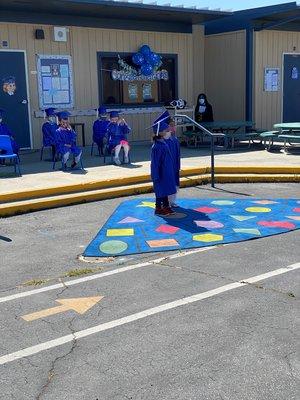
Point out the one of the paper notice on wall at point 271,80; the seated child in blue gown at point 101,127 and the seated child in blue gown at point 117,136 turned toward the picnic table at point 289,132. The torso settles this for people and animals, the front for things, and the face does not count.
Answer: the paper notice on wall

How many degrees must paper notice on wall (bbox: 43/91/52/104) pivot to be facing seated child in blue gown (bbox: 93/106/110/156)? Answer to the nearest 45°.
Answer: approximately 45° to its left

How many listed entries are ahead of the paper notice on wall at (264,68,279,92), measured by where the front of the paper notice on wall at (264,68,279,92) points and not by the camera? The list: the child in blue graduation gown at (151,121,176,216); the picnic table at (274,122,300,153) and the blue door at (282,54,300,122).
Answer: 2

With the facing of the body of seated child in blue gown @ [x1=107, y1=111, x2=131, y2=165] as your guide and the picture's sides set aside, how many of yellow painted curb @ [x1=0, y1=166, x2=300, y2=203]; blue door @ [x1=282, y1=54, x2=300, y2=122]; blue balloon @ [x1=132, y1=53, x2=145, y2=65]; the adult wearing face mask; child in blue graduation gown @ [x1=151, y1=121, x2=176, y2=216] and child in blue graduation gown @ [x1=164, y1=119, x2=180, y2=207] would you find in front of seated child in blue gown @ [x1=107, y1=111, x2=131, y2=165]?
3

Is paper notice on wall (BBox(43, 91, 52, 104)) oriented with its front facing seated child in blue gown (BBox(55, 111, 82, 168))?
yes

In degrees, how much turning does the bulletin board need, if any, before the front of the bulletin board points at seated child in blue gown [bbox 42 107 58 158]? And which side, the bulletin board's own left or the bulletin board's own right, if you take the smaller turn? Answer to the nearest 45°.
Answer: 0° — it already faces them
